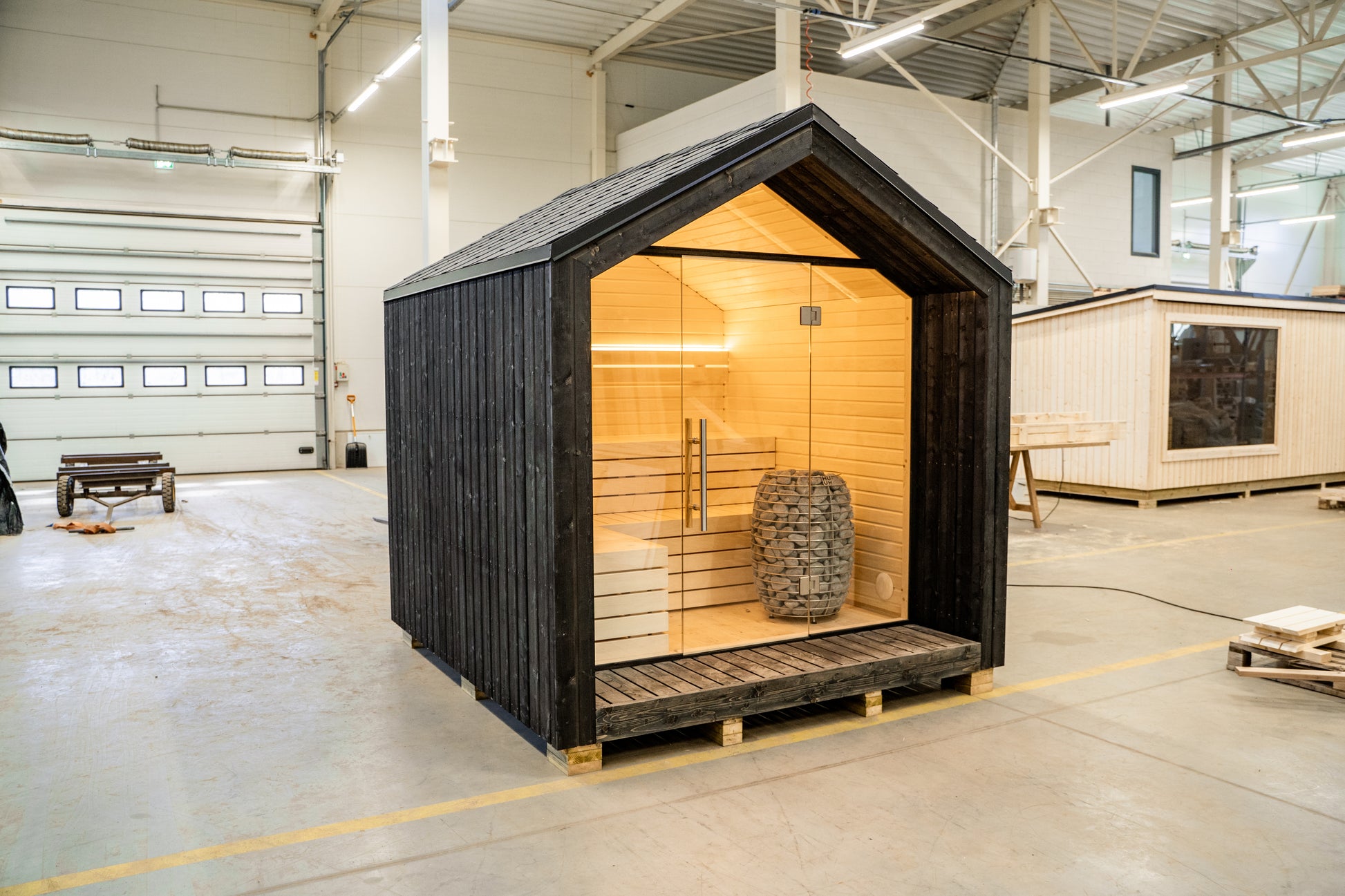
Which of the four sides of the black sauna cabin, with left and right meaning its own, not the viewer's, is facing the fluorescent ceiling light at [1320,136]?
left

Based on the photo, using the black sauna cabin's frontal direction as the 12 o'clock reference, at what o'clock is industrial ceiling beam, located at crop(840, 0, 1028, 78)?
The industrial ceiling beam is roughly at 8 o'clock from the black sauna cabin.

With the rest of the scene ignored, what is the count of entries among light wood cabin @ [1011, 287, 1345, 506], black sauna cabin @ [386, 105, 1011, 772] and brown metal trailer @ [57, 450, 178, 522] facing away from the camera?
0

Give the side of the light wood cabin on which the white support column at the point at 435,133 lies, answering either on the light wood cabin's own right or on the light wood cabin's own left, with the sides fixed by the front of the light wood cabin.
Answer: on the light wood cabin's own right

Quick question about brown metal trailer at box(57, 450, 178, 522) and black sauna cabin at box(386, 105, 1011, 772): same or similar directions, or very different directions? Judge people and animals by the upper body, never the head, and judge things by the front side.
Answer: same or similar directions

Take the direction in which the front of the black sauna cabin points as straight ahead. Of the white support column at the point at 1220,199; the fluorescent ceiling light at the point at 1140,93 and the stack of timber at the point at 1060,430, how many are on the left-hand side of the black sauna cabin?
3

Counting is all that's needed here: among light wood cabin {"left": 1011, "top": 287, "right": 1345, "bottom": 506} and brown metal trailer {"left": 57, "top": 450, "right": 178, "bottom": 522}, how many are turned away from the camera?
0

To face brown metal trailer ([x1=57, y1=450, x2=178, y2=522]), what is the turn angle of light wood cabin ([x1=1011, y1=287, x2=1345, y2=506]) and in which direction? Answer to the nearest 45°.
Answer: approximately 90° to its right

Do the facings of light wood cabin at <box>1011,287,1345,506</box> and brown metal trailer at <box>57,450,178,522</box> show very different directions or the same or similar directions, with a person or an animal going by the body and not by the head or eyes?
same or similar directions

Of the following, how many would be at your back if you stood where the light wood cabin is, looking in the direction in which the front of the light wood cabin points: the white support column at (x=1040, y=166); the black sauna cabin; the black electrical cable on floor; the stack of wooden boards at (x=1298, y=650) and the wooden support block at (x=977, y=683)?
1

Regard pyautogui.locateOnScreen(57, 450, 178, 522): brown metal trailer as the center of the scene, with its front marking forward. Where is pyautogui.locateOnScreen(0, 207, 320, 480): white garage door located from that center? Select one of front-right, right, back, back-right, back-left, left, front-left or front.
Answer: back

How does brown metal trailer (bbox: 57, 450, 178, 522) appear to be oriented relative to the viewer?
toward the camera

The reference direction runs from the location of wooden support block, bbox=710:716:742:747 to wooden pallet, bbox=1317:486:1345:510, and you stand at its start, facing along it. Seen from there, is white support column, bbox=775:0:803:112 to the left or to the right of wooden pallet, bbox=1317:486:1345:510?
left

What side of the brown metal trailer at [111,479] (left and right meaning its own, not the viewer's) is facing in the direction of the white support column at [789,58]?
left

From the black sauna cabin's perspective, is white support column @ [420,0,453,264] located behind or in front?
behind

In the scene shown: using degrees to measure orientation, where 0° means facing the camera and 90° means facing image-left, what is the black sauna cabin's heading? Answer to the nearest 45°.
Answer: approximately 315°
